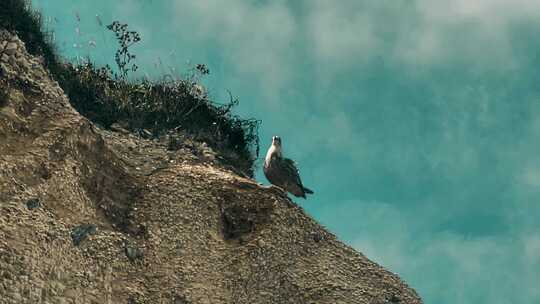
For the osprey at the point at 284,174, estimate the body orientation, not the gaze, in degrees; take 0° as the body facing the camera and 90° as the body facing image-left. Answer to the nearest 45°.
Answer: approximately 90°

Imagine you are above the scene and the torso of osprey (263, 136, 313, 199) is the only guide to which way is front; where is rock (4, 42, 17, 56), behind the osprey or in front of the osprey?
in front
